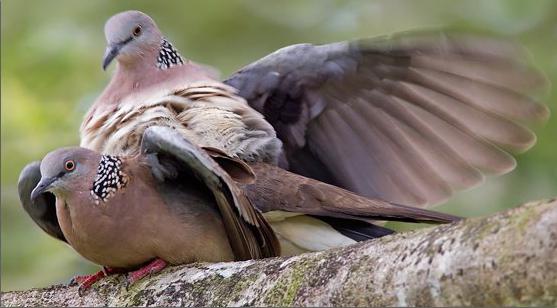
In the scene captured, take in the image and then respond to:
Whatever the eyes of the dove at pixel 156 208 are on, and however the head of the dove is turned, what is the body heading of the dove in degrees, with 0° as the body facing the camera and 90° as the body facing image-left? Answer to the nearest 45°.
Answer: approximately 45°

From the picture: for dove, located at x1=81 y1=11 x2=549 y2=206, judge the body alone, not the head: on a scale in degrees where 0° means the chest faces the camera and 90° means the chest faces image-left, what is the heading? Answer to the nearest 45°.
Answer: approximately 45°
